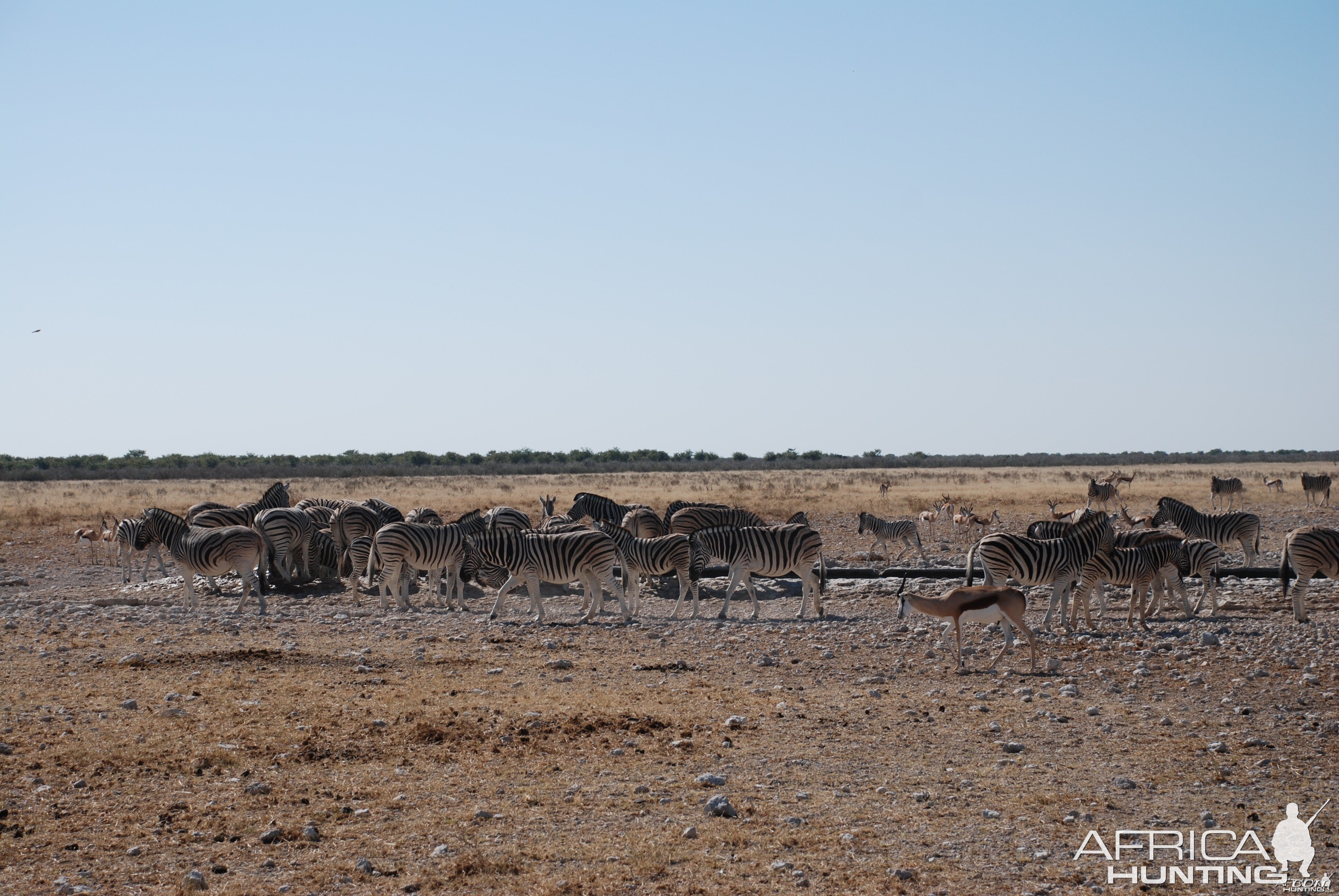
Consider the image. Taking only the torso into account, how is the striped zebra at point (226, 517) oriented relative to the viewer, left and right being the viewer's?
facing to the right of the viewer

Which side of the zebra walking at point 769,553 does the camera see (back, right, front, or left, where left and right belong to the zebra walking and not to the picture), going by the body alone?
left

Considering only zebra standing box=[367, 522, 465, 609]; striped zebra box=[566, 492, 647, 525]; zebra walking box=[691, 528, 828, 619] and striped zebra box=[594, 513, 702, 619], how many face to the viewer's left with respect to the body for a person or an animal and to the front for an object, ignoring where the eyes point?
3

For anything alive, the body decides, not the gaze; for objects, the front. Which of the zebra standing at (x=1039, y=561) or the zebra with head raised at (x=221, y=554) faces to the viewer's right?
the zebra standing

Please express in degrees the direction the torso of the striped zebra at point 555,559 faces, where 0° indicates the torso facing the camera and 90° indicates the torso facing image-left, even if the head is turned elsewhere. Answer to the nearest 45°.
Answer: approximately 90°

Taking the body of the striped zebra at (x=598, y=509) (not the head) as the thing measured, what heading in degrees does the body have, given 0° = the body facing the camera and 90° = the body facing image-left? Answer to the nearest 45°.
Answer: approximately 90°

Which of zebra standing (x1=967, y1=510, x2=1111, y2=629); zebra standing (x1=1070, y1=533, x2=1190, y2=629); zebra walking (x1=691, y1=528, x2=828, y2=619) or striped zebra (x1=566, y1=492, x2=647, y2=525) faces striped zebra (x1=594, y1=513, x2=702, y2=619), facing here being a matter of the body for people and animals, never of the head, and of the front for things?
zebra walking (x1=691, y1=528, x2=828, y2=619)

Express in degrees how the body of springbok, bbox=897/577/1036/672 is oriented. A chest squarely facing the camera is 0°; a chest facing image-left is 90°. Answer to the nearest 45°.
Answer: approximately 90°

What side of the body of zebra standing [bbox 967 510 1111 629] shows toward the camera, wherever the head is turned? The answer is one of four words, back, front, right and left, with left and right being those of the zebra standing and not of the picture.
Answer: right

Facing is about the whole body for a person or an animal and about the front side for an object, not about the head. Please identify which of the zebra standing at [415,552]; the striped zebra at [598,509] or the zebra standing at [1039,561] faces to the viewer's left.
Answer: the striped zebra
